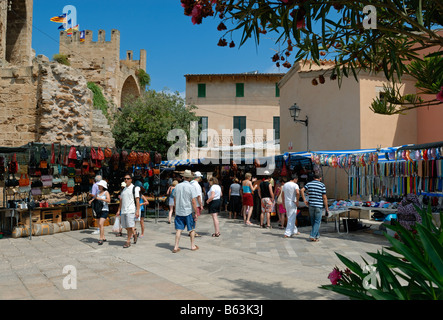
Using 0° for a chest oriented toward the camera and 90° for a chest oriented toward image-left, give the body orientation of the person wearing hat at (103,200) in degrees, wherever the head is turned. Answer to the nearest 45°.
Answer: approximately 45°

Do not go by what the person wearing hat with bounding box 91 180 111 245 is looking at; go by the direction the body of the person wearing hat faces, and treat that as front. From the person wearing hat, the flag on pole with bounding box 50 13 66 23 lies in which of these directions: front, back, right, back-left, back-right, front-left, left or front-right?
back-right

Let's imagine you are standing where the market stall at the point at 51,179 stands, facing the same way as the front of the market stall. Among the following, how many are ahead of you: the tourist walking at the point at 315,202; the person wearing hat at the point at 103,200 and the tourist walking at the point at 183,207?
3

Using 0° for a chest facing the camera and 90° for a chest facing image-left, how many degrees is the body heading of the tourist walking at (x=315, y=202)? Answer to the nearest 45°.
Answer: approximately 180°

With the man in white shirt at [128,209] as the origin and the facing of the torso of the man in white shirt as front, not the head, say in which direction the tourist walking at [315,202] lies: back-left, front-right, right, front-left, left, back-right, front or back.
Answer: back-left

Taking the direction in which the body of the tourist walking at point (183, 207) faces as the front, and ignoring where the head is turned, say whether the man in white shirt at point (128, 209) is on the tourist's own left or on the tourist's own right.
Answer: on the tourist's own left

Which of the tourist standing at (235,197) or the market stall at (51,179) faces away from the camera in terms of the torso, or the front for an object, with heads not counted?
the tourist standing

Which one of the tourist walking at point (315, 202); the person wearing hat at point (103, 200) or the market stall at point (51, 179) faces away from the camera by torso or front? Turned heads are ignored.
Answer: the tourist walking

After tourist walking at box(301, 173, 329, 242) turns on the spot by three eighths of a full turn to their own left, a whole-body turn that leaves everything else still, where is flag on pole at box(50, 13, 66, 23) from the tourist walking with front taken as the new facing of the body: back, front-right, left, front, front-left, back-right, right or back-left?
right

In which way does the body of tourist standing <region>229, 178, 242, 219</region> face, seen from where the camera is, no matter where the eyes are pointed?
away from the camera

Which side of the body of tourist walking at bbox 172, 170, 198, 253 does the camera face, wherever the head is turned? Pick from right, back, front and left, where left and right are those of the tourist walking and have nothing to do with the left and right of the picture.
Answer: back

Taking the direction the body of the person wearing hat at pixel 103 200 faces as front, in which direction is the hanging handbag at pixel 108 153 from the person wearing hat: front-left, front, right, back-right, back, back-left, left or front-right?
back-right
